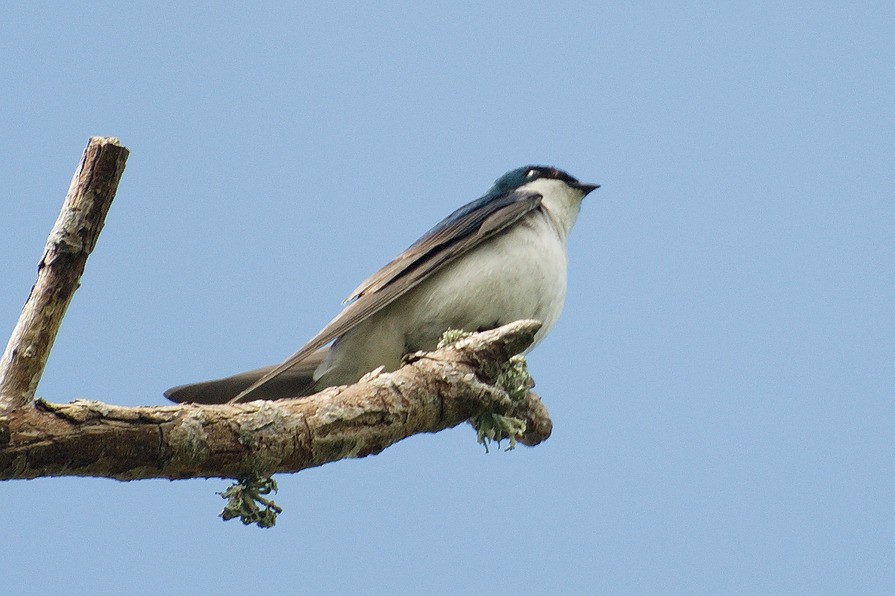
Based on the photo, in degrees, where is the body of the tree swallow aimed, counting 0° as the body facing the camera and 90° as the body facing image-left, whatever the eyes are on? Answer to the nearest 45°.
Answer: approximately 270°

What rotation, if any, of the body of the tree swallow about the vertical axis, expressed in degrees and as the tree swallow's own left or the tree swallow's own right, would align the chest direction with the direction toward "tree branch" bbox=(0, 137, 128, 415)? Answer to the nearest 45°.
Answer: approximately 135° to the tree swallow's own right
